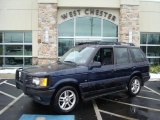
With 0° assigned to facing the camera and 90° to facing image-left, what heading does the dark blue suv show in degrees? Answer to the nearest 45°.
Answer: approximately 45°

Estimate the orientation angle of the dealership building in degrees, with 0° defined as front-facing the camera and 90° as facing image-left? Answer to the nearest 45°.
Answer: approximately 0°
